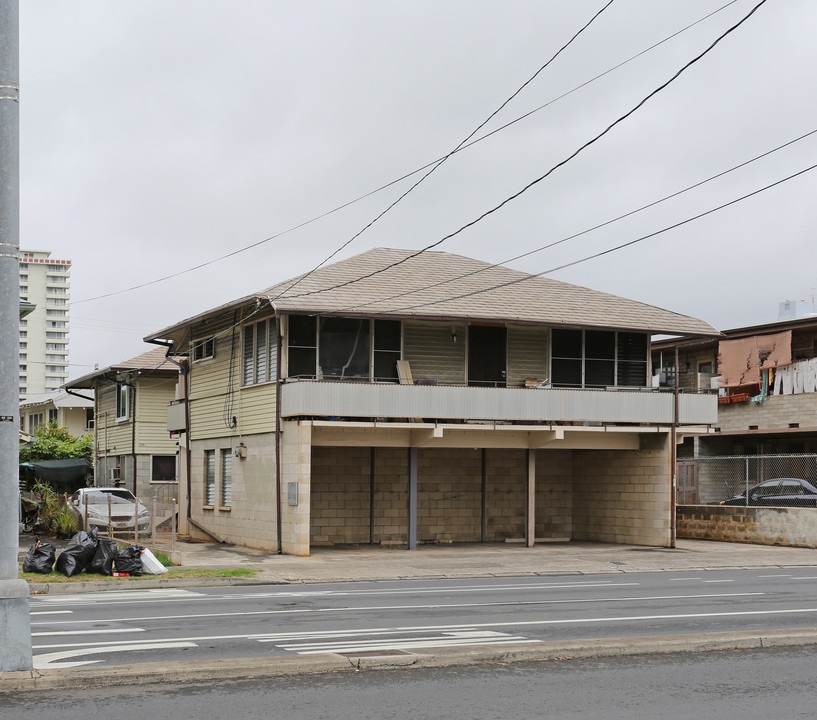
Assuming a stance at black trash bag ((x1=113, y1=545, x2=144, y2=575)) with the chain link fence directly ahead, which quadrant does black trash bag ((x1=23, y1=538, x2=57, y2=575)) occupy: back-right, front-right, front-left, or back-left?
back-left

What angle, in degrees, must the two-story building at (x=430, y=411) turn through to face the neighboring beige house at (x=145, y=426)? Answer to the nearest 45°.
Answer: approximately 135° to its right

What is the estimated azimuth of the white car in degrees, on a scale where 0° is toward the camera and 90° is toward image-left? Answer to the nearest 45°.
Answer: approximately 315°

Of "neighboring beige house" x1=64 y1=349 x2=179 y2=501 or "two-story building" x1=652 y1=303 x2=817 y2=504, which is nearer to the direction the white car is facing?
the two-story building

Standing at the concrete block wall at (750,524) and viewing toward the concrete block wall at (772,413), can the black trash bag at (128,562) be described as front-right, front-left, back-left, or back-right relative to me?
back-left

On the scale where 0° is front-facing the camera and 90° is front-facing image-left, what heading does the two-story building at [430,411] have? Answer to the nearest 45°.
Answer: approximately 0°

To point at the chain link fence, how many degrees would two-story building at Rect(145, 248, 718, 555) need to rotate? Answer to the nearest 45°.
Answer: approximately 135° to its left

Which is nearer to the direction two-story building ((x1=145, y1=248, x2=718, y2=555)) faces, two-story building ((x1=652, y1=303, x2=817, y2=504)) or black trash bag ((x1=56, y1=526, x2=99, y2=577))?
the black trash bag

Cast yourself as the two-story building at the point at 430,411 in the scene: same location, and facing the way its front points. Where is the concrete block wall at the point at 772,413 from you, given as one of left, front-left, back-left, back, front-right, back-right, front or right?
back-left
